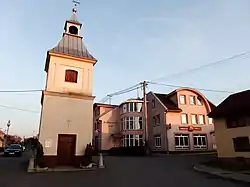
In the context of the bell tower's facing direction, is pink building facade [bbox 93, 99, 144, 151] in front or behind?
behind

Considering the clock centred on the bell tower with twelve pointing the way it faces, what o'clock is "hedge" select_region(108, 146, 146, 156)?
The hedge is roughly at 7 o'clock from the bell tower.

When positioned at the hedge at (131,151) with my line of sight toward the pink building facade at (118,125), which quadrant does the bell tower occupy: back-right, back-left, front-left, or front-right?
back-left

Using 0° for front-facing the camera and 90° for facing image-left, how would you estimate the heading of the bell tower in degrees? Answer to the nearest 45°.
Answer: approximately 0°
